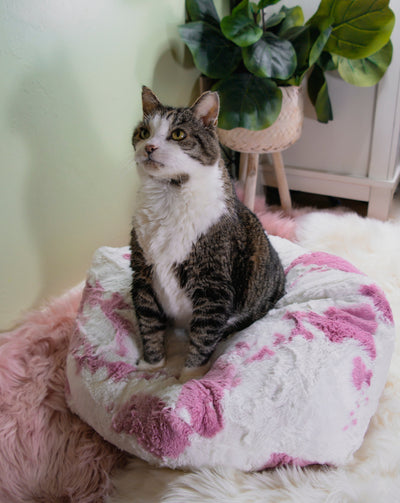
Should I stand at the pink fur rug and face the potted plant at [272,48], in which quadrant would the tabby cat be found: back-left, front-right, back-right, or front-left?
front-right

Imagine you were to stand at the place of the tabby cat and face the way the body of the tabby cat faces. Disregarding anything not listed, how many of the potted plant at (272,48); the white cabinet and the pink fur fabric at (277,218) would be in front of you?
0

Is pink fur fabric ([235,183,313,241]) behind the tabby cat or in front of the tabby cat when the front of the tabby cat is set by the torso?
behind

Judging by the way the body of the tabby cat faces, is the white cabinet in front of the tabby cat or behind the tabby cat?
behind

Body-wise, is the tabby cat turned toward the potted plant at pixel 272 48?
no

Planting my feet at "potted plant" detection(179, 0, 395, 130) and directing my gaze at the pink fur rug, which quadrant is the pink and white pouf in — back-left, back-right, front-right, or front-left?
front-left

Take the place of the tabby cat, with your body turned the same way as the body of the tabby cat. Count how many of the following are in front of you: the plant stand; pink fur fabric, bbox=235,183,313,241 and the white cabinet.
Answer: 0

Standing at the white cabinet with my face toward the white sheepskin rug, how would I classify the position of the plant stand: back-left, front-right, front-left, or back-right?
front-right

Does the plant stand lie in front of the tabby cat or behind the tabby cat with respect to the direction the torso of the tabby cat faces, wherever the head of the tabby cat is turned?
behind
